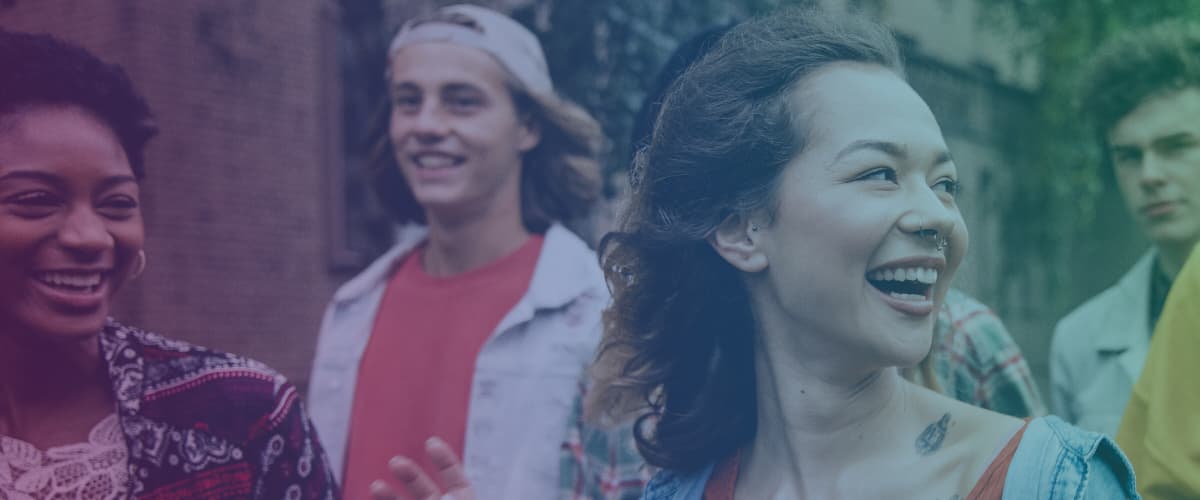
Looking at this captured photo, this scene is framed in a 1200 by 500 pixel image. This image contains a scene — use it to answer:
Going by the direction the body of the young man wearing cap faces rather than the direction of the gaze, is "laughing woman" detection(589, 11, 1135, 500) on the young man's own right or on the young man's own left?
on the young man's own left

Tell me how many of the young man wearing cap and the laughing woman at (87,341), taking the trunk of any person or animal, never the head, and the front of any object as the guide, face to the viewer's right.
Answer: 0

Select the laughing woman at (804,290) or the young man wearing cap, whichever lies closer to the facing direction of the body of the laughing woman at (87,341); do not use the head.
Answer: the laughing woman

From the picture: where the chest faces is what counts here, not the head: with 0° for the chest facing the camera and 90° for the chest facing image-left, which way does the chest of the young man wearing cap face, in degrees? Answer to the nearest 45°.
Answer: approximately 45°

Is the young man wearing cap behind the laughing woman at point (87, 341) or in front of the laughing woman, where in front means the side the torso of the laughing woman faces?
behind

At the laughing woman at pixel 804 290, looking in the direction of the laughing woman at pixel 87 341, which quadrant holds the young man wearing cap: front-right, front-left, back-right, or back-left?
front-right

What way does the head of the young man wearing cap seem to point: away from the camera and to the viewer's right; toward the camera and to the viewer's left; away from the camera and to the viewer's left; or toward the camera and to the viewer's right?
toward the camera and to the viewer's left

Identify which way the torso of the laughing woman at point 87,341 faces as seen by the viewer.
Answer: toward the camera

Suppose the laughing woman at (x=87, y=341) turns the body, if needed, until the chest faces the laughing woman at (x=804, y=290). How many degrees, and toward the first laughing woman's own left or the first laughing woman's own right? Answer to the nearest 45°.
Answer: approximately 90° to the first laughing woman's own left

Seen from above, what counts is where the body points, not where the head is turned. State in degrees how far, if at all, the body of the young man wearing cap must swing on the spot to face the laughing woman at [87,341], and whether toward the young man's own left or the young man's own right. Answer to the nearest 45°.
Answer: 0° — they already face them

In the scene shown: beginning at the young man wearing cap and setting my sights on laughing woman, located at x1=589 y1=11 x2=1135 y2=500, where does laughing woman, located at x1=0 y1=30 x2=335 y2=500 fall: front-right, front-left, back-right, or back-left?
front-right

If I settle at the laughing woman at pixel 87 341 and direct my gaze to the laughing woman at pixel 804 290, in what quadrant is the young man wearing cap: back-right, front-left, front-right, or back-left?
front-left
